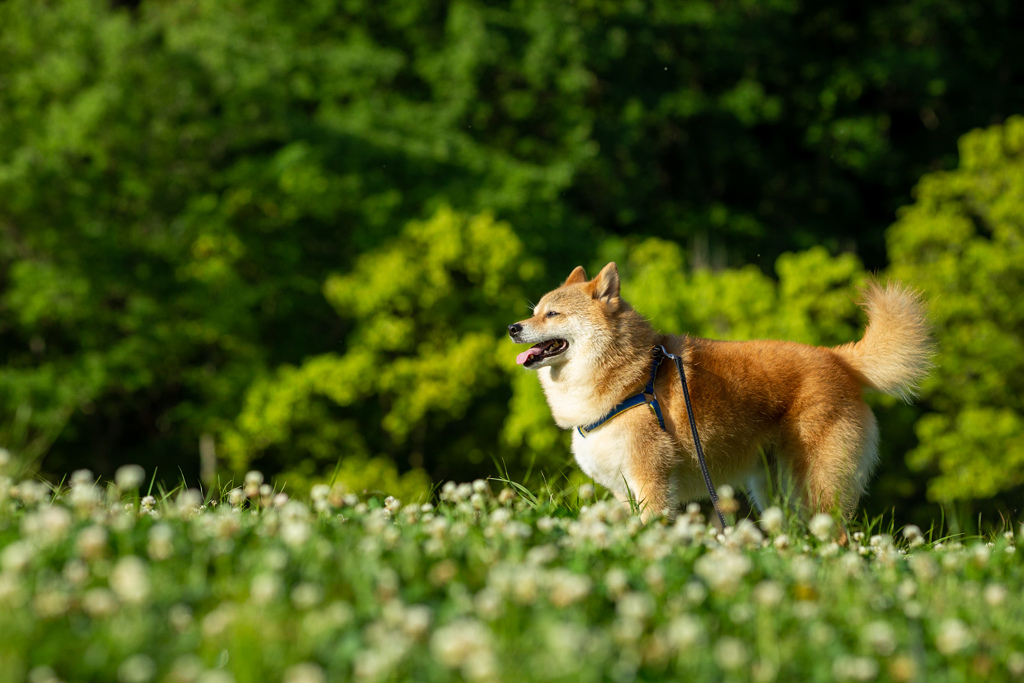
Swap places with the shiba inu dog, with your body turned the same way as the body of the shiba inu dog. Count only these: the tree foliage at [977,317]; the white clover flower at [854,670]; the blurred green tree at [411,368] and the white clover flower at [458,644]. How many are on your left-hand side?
2

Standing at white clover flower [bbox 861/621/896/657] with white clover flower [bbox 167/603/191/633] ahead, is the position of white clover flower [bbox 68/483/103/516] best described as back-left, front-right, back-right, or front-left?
front-right

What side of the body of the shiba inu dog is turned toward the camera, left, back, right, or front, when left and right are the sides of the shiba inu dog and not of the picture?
left

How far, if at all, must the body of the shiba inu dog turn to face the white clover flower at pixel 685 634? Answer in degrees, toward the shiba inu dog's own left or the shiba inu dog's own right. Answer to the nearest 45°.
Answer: approximately 90° to the shiba inu dog's own left

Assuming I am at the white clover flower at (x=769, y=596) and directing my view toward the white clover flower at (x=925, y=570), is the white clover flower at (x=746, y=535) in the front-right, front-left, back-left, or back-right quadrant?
front-left

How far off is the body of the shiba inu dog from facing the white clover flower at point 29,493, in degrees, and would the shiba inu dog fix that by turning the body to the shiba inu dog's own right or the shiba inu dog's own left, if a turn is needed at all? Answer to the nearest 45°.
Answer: approximately 45° to the shiba inu dog's own left

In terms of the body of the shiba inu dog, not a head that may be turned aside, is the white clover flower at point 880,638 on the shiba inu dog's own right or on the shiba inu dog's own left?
on the shiba inu dog's own left

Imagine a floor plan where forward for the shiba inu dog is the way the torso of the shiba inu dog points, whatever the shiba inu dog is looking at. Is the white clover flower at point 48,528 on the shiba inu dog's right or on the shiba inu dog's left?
on the shiba inu dog's left

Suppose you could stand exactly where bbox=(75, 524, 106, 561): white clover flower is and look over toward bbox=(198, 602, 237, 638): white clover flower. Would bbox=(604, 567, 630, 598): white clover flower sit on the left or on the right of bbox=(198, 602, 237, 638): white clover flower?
left

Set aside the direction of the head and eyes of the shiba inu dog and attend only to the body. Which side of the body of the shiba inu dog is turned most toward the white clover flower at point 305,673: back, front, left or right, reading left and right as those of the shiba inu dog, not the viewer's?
left
